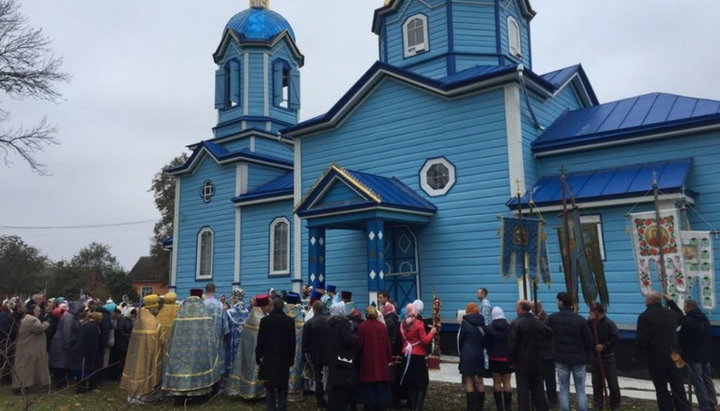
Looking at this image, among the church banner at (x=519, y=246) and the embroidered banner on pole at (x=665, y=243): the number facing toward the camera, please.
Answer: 2

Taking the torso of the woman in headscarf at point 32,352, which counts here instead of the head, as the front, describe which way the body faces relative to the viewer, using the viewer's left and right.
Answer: facing to the right of the viewer

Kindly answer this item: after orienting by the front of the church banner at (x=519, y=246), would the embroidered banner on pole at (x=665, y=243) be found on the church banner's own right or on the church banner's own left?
on the church banner's own left

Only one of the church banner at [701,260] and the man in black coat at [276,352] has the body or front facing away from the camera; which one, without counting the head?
the man in black coat

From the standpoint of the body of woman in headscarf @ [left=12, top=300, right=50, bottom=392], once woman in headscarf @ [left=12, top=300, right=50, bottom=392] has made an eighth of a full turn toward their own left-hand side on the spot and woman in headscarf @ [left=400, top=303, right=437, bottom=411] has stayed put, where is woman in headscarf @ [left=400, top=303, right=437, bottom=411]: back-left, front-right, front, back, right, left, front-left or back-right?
right

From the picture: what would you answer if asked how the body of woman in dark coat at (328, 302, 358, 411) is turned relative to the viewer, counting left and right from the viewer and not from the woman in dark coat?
facing away from the viewer

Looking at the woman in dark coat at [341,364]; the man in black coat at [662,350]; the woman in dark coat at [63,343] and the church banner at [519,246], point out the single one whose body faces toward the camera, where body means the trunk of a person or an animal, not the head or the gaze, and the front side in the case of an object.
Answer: the church banner

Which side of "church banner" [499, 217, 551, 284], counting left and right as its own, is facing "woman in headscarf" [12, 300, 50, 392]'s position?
right

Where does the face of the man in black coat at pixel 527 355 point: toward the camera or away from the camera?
away from the camera

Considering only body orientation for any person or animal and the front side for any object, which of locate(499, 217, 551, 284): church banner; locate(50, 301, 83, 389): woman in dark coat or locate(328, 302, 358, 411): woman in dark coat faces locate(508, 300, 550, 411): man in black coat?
the church banner

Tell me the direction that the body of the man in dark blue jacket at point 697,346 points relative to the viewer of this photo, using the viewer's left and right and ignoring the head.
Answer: facing away from the viewer and to the left of the viewer

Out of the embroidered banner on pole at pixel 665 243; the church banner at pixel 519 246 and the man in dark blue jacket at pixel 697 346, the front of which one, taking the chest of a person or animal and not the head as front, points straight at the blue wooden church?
the man in dark blue jacket

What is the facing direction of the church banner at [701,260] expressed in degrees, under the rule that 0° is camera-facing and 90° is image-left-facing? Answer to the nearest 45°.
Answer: approximately 0°

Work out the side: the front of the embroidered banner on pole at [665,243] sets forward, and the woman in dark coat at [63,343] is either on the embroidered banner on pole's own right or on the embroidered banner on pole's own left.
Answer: on the embroidered banner on pole's own right

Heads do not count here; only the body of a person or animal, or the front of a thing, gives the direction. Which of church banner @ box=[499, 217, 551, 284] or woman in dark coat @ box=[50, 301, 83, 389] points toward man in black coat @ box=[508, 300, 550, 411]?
the church banner

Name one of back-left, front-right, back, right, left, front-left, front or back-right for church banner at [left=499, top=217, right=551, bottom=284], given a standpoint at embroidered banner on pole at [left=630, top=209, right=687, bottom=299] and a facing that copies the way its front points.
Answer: right

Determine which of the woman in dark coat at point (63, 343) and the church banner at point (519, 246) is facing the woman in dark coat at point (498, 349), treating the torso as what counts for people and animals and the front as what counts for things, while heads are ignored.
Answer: the church banner
